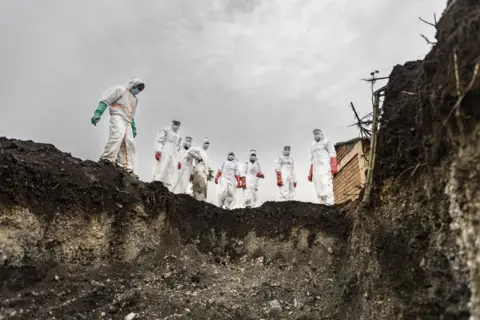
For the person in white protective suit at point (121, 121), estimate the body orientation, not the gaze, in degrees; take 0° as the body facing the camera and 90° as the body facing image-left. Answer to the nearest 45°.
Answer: approximately 315°

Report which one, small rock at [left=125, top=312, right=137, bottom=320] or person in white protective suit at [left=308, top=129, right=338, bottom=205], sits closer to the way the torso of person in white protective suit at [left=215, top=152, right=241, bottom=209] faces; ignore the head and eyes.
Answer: the small rock

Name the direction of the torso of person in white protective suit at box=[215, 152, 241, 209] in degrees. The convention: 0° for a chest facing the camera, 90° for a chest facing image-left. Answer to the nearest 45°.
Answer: approximately 0°

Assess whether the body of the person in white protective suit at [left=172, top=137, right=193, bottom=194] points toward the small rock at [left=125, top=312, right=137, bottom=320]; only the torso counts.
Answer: yes

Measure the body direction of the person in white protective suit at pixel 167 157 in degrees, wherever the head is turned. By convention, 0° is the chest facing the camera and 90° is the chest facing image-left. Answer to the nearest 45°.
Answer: approximately 315°
